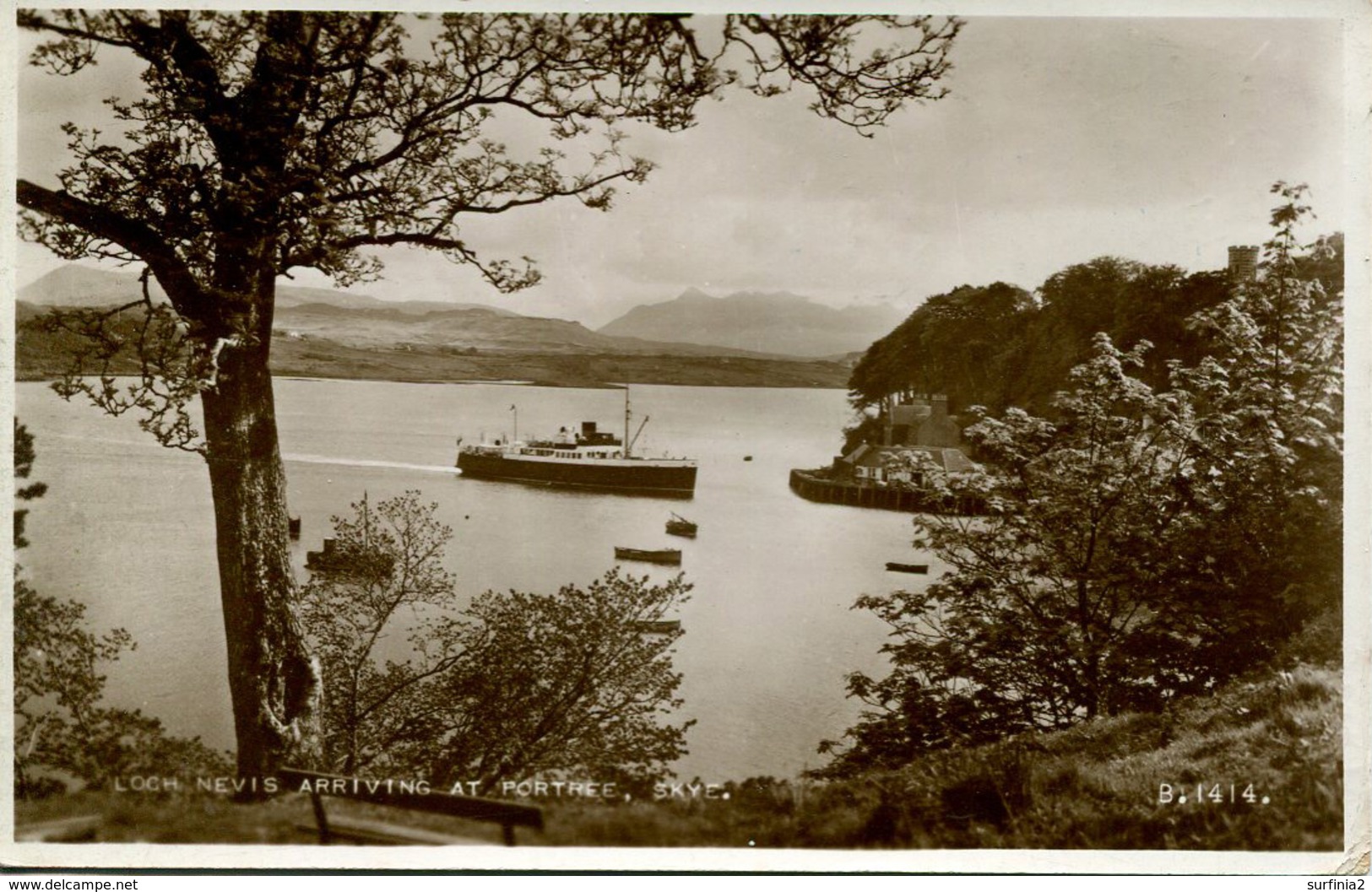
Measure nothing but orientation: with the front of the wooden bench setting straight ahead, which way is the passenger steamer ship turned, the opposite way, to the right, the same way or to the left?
to the right

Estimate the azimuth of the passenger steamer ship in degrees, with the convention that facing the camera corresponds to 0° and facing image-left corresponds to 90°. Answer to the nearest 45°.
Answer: approximately 315°

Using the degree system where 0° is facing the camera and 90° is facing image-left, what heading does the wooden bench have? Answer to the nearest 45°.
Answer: approximately 225°

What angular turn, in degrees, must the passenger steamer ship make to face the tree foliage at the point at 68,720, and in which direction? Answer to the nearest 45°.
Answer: approximately 135° to its right
